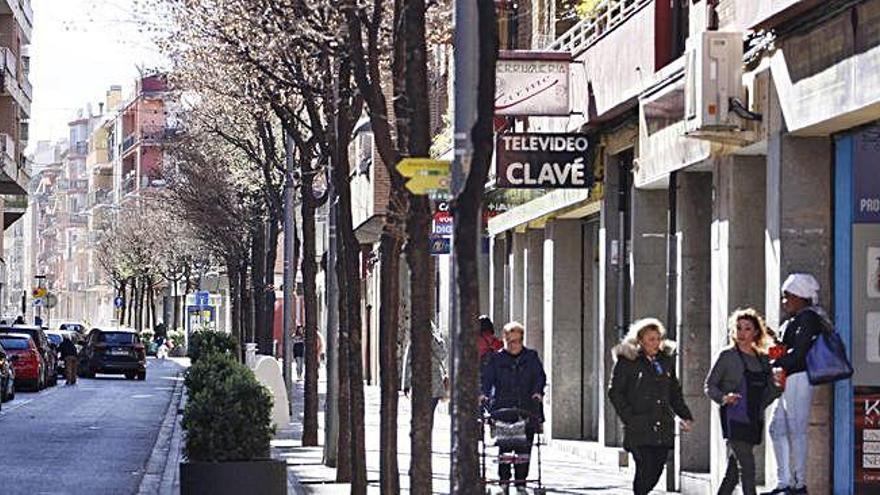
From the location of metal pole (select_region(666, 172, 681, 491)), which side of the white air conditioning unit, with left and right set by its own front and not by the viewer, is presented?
right

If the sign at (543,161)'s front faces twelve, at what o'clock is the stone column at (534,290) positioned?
The stone column is roughly at 6 o'clock from the sign.

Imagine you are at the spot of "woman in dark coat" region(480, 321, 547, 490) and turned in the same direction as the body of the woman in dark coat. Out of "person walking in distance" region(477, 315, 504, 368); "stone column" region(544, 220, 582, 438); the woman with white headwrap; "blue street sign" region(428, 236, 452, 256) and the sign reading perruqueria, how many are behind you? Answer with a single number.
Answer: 4

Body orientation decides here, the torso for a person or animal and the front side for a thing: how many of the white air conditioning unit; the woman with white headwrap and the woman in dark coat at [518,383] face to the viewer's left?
2

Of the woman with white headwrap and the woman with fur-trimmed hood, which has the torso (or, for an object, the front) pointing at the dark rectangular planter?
the woman with white headwrap

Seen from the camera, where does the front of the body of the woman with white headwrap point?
to the viewer's left

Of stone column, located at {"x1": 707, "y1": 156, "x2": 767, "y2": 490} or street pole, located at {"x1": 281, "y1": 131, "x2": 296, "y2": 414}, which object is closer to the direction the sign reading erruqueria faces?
the stone column

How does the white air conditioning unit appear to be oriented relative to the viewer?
to the viewer's left
